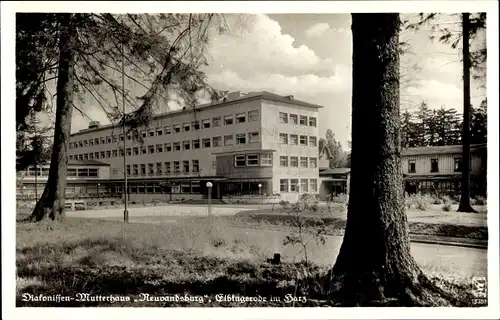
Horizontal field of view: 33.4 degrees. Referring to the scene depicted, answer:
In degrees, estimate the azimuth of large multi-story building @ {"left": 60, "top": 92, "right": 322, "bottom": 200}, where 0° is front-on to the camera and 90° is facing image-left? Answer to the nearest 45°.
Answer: approximately 45°

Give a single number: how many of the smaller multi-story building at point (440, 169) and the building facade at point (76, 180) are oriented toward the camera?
2

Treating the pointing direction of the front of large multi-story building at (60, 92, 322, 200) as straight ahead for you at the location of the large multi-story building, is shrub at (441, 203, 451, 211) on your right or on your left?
on your left
